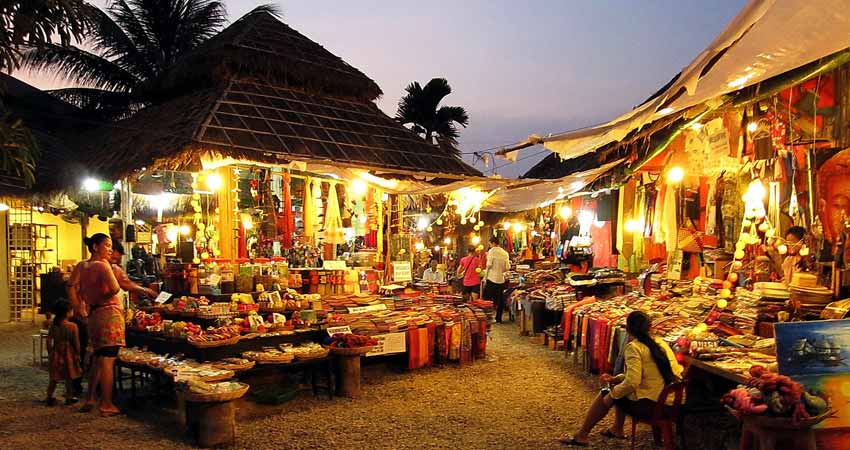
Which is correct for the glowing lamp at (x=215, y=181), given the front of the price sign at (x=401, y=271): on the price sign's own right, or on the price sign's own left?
on the price sign's own right

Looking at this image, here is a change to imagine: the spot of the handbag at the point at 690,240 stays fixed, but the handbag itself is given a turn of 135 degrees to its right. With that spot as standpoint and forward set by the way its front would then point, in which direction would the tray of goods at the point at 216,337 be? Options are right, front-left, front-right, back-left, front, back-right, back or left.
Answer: back-left

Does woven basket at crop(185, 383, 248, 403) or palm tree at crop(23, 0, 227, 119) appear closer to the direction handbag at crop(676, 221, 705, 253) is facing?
the woven basket

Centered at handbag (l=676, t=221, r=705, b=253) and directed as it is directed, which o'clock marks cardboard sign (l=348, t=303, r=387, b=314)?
The cardboard sign is roughly at 1 o'clock from the handbag.

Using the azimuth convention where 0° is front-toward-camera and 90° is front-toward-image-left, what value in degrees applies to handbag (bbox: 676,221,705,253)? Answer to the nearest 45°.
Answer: approximately 45°

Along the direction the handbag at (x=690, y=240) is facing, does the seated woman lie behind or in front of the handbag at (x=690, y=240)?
in front

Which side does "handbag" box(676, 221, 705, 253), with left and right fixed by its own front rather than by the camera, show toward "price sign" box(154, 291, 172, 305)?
front

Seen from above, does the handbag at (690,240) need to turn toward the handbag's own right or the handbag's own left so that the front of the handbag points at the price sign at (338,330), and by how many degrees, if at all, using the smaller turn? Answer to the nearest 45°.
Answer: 0° — it already faces it

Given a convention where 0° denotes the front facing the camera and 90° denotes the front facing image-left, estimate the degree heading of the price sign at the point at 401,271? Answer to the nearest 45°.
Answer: approximately 0°

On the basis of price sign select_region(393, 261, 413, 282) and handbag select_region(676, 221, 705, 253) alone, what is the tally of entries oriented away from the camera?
0

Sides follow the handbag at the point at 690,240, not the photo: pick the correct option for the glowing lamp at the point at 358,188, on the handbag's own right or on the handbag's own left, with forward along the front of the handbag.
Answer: on the handbag's own right

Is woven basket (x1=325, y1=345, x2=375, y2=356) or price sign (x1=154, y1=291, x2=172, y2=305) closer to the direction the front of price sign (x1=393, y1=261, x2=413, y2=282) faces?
the woven basket
